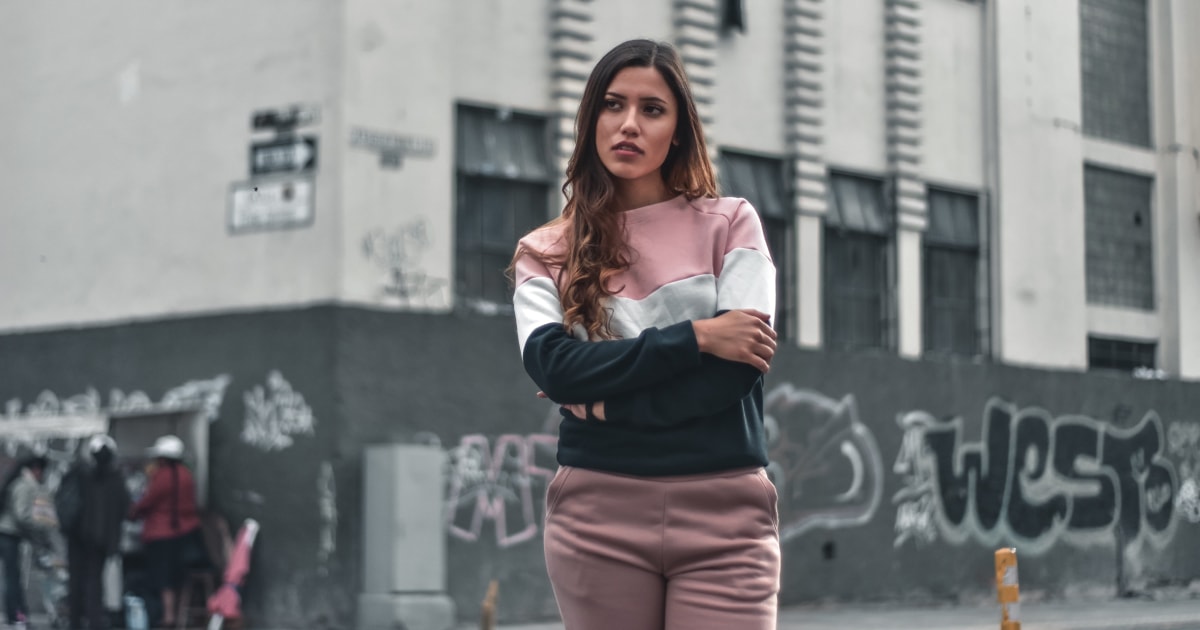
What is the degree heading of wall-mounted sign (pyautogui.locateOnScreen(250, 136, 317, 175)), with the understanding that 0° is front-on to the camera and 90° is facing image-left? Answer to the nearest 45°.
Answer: approximately 45°

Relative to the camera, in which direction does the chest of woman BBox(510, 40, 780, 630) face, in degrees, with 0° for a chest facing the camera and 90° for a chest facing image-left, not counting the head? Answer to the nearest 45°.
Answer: approximately 0°

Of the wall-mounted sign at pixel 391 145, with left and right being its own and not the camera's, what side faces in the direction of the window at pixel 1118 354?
left

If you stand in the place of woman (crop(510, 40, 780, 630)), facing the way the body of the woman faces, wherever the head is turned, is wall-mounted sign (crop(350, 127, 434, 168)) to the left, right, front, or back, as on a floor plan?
back

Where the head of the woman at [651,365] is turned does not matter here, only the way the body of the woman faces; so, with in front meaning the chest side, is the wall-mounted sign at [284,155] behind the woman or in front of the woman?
behind

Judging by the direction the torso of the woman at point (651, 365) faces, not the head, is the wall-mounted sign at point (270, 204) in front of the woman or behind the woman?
behind

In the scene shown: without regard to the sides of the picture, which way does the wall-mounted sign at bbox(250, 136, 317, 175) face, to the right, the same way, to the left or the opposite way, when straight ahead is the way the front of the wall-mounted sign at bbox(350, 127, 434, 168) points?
to the right

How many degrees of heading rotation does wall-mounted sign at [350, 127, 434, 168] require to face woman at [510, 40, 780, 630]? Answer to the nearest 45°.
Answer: approximately 45° to its right
